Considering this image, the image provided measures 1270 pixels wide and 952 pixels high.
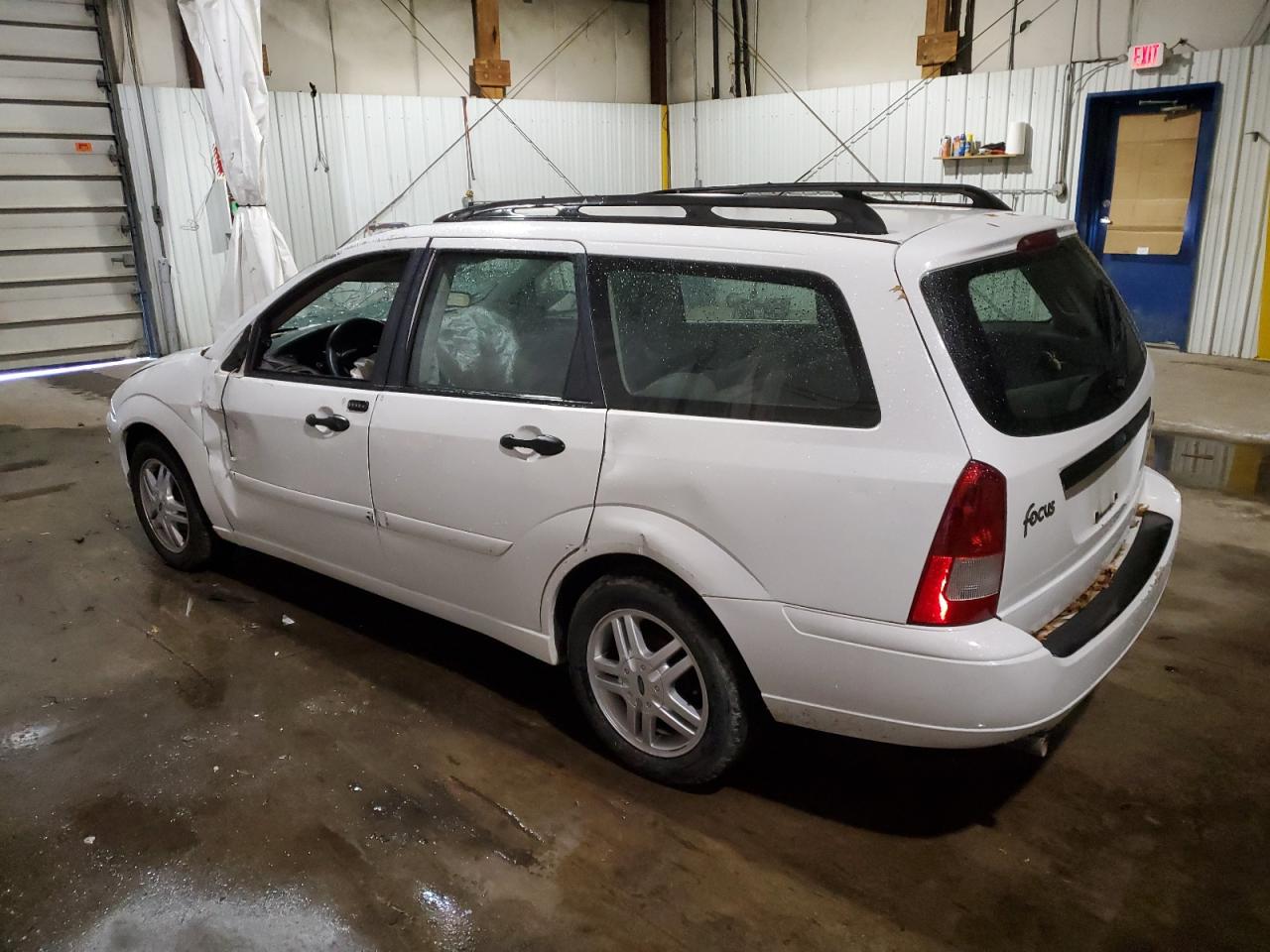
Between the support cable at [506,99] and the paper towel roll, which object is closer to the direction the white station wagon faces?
the support cable

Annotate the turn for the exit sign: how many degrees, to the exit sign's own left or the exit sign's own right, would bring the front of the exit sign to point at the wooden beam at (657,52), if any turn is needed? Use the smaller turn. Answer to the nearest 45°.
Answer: approximately 45° to the exit sign's own right

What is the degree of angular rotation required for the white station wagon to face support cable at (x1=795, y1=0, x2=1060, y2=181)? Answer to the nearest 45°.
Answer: approximately 45° to its right

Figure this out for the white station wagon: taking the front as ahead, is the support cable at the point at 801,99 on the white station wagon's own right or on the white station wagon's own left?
on the white station wagon's own right

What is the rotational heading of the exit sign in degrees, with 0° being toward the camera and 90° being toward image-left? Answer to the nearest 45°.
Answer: approximately 45°

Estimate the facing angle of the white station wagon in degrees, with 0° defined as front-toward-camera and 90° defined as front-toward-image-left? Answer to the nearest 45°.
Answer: approximately 135°

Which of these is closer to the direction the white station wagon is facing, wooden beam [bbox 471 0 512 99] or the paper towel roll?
the wooden beam
